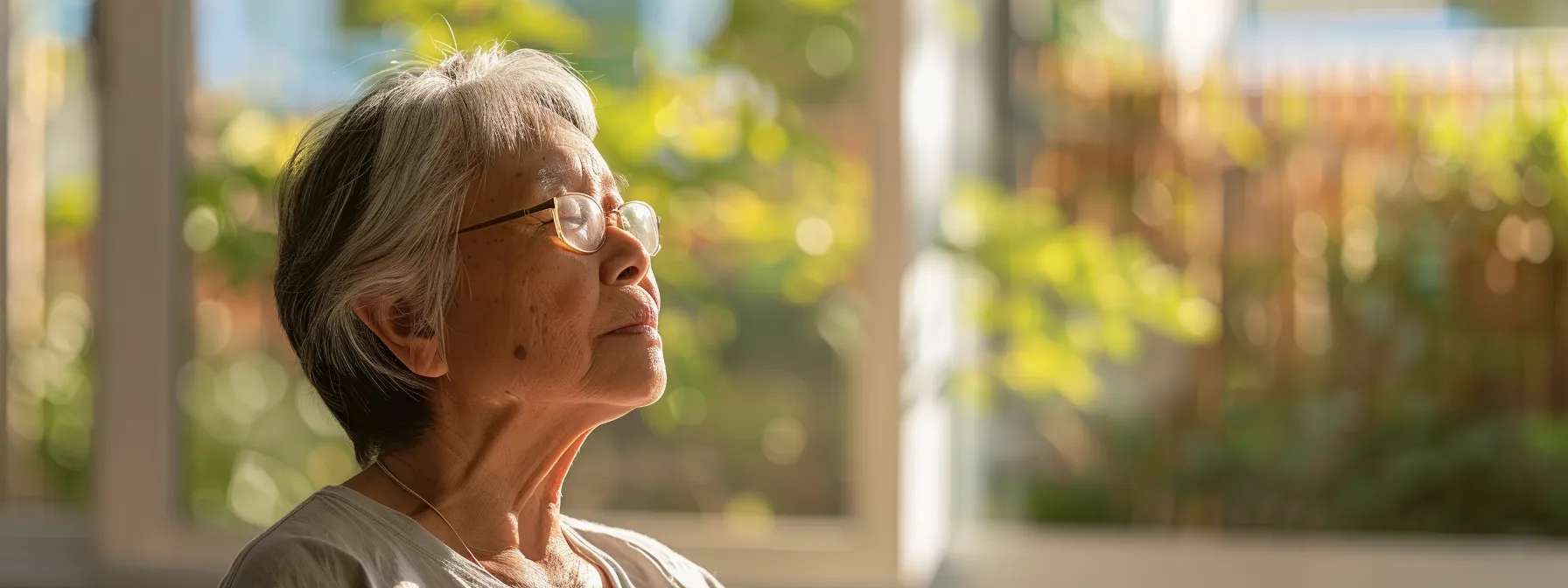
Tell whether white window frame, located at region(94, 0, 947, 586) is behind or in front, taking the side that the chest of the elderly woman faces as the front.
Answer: behind

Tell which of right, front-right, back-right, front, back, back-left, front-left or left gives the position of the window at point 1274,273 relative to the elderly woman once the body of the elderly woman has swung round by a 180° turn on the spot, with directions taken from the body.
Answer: right

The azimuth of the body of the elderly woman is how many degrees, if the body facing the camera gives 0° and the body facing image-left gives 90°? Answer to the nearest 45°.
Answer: approximately 315°

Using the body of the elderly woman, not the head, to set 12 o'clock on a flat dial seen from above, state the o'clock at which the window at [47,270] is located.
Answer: The window is roughly at 7 o'clock from the elderly woman.

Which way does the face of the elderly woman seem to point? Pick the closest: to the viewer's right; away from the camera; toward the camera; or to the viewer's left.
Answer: to the viewer's right
